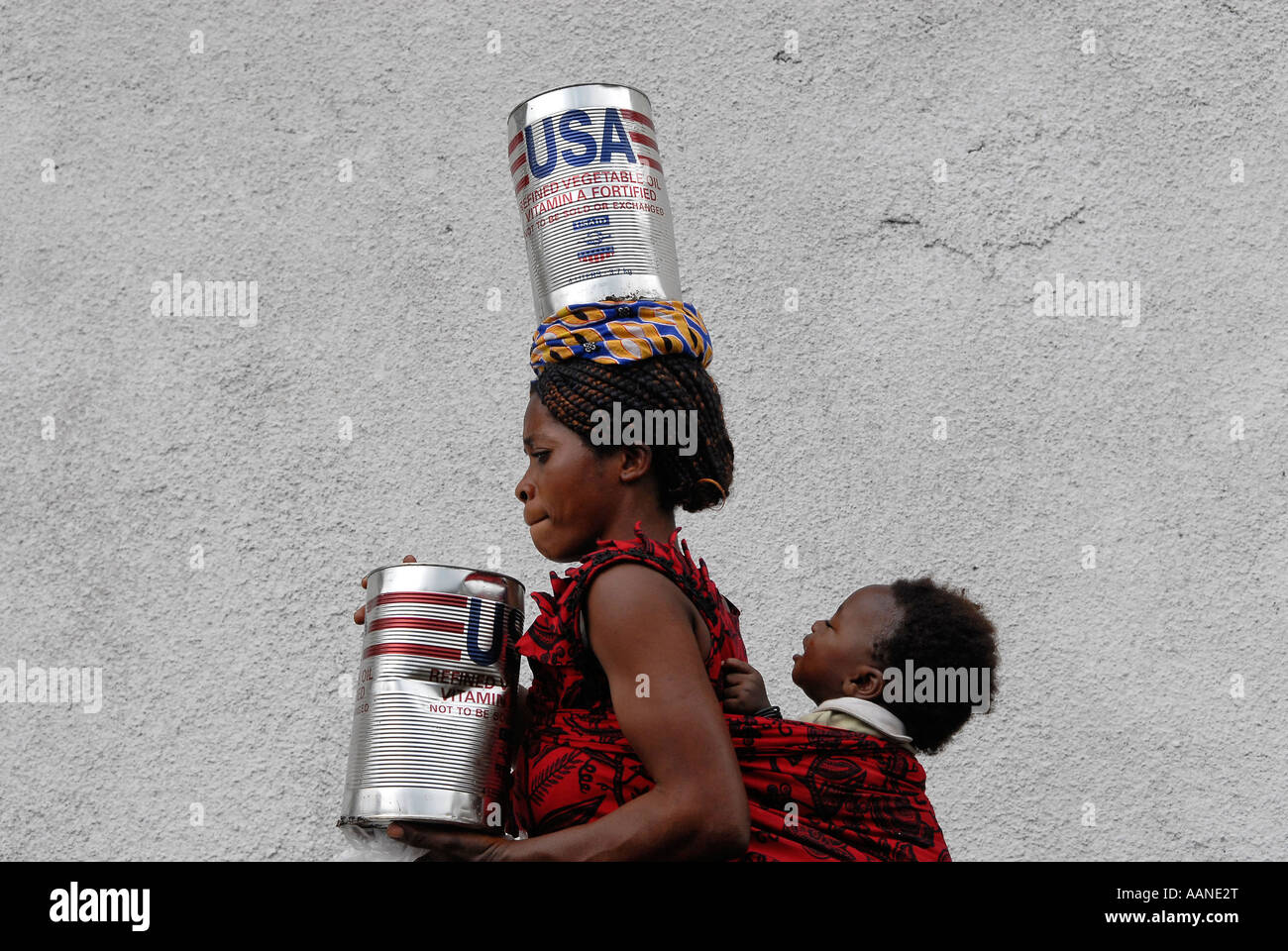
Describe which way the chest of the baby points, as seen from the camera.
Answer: to the viewer's left

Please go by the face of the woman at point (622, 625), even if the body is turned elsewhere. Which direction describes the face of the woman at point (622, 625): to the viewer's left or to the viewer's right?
to the viewer's left

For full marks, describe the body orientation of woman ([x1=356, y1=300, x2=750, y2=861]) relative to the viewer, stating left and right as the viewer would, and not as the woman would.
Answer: facing to the left of the viewer

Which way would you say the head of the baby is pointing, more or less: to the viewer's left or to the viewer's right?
to the viewer's left
